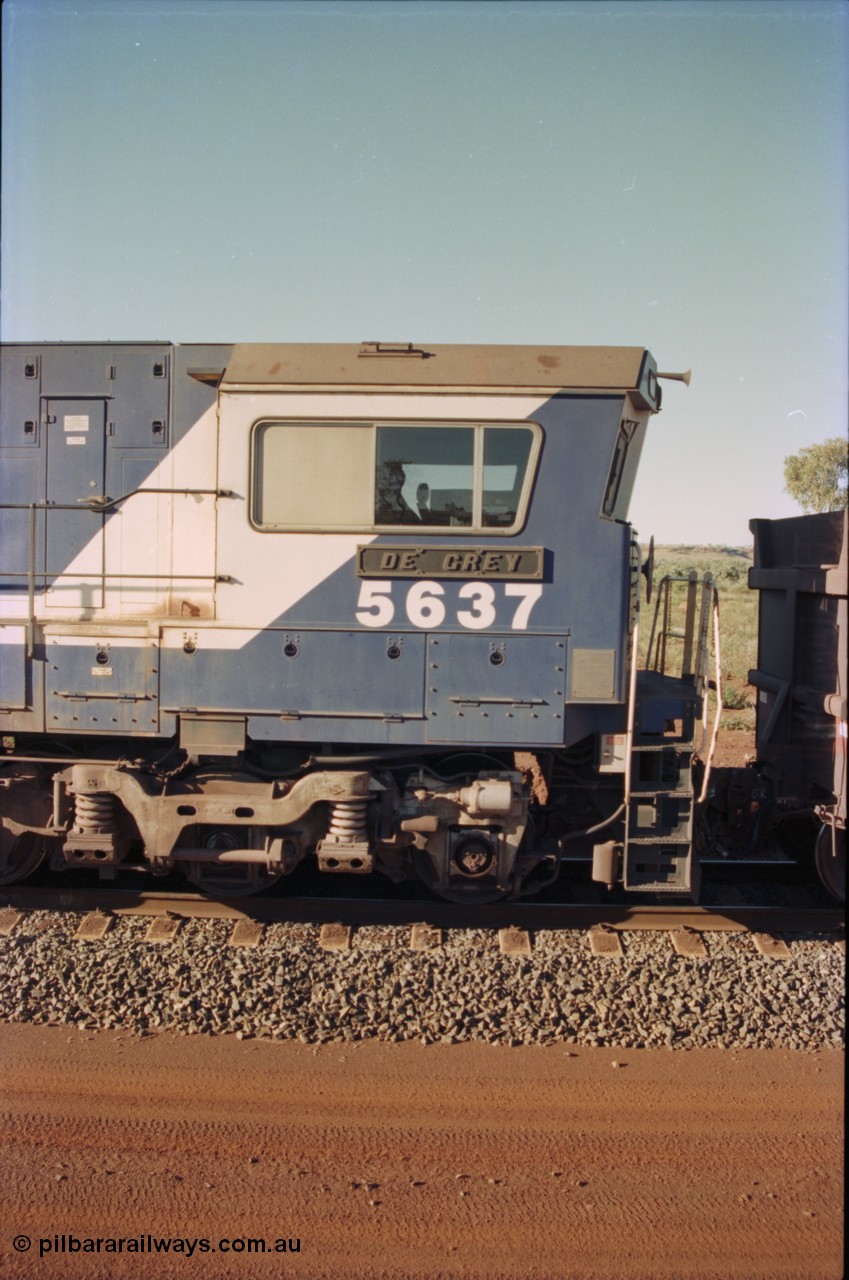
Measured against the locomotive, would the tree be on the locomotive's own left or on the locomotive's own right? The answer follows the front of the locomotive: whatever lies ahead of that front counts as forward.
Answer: on the locomotive's own left

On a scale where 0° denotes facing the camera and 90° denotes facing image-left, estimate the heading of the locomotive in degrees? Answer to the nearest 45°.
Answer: approximately 270°
